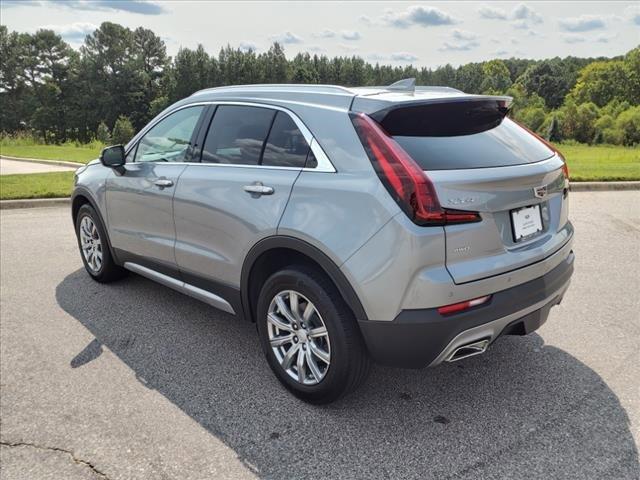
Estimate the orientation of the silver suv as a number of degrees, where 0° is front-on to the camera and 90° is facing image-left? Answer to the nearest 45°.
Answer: approximately 135°

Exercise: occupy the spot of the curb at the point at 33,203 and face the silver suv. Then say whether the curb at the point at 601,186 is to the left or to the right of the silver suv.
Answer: left

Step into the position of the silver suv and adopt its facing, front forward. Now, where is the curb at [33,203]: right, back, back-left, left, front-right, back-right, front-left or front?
front

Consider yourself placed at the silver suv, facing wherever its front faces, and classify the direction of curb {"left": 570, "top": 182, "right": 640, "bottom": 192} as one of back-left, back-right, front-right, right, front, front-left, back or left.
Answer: right
